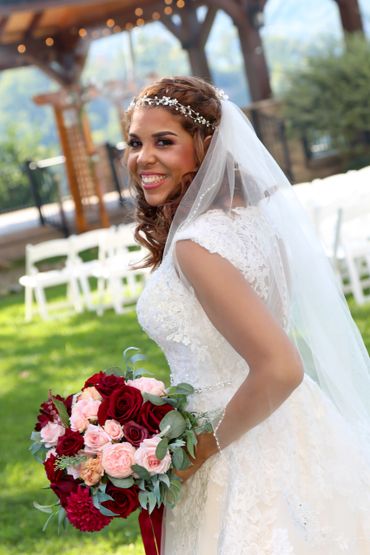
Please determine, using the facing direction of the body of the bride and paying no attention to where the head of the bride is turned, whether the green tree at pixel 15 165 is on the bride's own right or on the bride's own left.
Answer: on the bride's own right

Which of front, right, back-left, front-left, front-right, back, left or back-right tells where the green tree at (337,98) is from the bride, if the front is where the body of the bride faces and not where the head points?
right

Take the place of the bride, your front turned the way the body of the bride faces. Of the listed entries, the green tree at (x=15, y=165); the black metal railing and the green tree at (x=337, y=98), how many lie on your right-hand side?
3

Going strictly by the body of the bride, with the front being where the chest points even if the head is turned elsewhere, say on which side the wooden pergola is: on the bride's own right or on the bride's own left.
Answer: on the bride's own right

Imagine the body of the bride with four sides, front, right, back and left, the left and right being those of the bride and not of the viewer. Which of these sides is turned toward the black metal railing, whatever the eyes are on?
right

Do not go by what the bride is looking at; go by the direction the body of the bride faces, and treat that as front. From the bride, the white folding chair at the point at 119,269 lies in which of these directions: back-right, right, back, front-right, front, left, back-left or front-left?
right

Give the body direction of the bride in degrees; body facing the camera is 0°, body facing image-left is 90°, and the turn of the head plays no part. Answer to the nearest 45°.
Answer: approximately 90°
